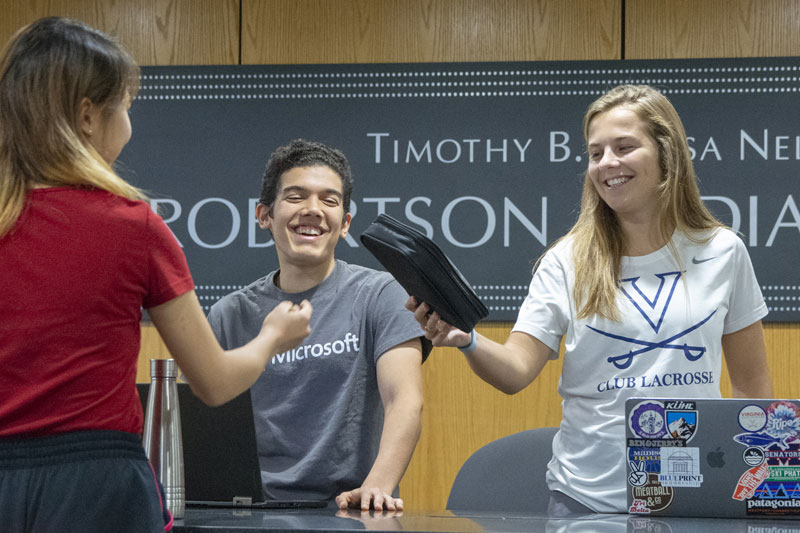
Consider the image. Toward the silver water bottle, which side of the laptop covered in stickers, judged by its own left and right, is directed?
left

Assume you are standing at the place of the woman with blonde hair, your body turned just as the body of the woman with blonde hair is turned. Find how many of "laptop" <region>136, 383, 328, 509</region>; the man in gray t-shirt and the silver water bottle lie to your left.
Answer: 0

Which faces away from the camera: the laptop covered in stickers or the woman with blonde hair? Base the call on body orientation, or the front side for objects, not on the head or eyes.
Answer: the laptop covered in stickers

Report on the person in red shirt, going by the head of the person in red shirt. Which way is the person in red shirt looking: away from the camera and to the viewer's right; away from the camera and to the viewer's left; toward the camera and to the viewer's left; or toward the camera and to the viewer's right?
away from the camera and to the viewer's right

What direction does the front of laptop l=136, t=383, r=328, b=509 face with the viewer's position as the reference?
facing away from the viewer and to the right of the viewer

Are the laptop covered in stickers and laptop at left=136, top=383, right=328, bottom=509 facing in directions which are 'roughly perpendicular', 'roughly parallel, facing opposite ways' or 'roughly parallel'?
roughly parallel

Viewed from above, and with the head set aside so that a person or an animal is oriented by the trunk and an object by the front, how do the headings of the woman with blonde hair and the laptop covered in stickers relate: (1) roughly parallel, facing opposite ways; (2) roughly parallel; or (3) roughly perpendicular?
roughly parallel, facing opposite ways

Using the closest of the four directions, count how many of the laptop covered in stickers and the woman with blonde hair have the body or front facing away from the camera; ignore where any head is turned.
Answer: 1

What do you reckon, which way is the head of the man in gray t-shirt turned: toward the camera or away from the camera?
toward the camera

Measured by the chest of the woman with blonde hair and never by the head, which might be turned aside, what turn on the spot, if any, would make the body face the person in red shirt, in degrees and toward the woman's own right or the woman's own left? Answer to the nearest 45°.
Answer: approximately 45° to the woman's own right

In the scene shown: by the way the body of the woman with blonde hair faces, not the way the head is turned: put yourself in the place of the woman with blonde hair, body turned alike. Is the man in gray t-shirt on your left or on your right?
on your right

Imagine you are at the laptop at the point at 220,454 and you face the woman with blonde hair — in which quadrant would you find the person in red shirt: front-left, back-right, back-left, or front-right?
back-right

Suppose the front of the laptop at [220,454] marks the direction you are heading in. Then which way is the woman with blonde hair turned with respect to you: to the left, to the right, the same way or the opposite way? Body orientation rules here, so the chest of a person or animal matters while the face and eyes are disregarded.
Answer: the opposite way

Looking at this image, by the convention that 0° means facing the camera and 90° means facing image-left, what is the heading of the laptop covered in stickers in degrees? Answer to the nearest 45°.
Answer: approximately 180°

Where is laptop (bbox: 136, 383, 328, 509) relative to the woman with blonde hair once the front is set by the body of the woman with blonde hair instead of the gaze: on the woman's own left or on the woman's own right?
on the woman's own right

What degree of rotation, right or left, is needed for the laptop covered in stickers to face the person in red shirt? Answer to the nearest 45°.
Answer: approximately 135° to its left

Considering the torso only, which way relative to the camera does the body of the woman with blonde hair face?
toward the camera

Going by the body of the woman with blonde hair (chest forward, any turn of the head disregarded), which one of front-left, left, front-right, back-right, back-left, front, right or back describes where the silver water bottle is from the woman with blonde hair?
front-right
